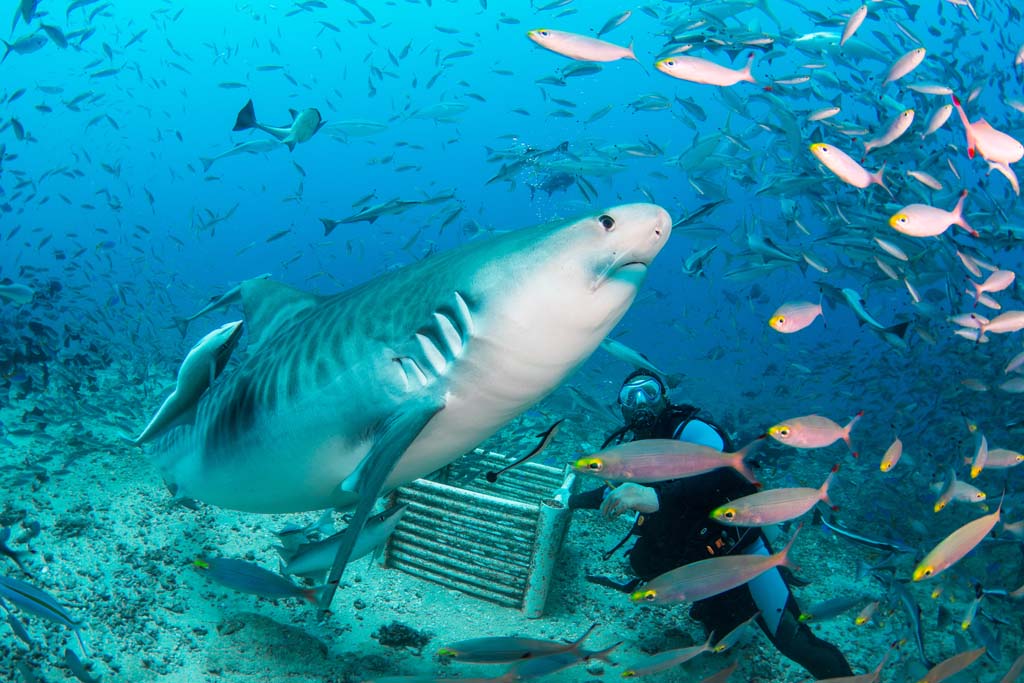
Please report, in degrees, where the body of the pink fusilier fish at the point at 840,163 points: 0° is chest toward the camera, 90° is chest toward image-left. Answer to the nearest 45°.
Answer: approximately 90°

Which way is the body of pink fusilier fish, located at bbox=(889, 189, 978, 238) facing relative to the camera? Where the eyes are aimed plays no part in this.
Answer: to the viewer's left

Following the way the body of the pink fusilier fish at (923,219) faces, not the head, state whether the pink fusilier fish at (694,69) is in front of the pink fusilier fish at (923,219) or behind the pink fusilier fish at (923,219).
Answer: in front

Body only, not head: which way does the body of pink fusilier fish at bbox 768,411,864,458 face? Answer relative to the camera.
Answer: to the viewer's left

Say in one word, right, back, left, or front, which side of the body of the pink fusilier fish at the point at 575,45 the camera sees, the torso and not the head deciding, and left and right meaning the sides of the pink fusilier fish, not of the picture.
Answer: left

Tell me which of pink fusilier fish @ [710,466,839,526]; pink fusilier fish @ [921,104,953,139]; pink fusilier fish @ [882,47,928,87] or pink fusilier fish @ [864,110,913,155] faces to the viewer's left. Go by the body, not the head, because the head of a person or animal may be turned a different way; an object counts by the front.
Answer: pink fusilier fish @ [710,466,839,526]

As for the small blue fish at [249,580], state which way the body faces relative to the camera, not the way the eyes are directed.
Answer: to the viewer's left

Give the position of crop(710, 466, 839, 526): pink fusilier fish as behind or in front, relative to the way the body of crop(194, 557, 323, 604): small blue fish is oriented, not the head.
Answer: behind
